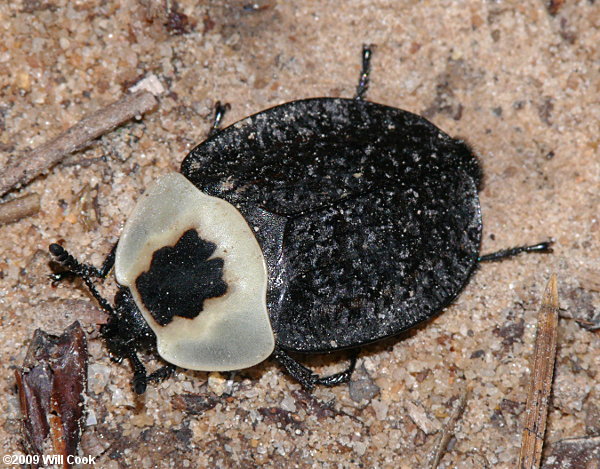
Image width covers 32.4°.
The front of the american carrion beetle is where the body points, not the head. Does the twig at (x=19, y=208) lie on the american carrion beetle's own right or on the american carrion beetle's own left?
on the american carrion beetle's own right

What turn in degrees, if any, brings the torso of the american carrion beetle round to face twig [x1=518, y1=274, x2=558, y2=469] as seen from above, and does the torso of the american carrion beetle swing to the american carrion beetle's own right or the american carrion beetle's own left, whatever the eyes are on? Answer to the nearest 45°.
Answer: approximately 135° to the american carrion beetle's own left

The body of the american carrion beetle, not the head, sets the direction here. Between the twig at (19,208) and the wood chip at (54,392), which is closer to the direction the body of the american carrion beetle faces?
the wood chip

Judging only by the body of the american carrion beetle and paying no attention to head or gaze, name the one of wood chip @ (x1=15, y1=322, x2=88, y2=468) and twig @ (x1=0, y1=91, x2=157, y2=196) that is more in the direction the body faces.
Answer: the wood chip

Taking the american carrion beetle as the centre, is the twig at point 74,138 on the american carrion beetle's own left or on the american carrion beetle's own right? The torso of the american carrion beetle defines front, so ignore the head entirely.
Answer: on the american carrion beetle's own right
